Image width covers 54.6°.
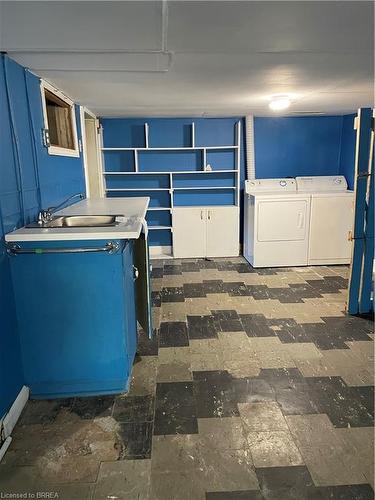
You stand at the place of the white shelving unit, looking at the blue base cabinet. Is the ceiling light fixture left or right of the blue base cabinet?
left

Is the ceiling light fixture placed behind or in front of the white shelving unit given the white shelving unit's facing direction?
in front

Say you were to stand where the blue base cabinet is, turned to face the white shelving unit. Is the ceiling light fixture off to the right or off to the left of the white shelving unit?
right

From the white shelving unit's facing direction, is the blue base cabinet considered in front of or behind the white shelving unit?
in front

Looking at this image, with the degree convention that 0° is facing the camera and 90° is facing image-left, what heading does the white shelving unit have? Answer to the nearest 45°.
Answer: approximately 0°
